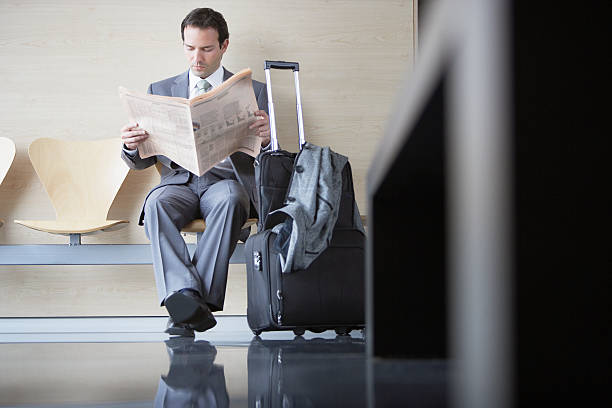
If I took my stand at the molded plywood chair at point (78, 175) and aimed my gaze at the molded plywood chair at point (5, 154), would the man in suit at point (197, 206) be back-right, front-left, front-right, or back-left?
back-left

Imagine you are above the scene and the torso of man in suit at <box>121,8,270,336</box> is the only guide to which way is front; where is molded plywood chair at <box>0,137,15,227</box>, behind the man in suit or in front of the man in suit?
behind

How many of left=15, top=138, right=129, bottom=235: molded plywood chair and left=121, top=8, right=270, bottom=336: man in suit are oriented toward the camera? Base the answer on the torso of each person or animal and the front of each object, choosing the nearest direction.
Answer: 2

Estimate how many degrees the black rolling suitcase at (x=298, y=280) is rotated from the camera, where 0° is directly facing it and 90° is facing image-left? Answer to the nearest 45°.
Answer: approximately 315°

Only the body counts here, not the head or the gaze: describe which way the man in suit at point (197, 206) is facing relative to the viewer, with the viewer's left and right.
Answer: facing the viewer

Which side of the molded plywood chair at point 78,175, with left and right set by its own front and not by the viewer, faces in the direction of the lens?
front
